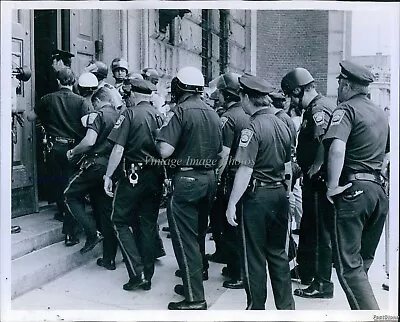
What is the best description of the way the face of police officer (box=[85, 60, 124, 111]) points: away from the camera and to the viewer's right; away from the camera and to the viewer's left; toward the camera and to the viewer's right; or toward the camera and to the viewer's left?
away from the camera and to the viewer's left

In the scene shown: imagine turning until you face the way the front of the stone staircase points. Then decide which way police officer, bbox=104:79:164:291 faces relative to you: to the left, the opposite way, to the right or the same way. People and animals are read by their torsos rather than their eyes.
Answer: the opposite way

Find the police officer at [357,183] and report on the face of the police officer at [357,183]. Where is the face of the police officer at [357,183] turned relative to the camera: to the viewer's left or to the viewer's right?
to the viewer's left

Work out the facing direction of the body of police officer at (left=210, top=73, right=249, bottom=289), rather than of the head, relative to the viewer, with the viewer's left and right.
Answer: facing away from the viewer and to the left of the viewer

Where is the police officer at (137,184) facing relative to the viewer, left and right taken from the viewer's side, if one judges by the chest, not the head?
facing away from the viewer and to the left of the viewer

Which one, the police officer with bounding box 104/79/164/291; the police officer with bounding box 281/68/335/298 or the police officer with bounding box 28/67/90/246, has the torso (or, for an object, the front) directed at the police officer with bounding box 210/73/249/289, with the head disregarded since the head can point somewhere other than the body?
the police officer with bounding box 281/68/335/298

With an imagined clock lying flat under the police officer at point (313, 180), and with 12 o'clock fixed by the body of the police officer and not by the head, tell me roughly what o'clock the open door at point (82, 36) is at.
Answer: The open door is roughly at 12 o'clock from the police officer.
